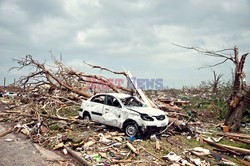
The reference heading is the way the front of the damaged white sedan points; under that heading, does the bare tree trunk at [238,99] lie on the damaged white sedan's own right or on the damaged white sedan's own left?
on the damaged white sedan's own left

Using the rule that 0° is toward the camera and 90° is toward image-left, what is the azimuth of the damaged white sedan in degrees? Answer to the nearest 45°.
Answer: approximately 315°
